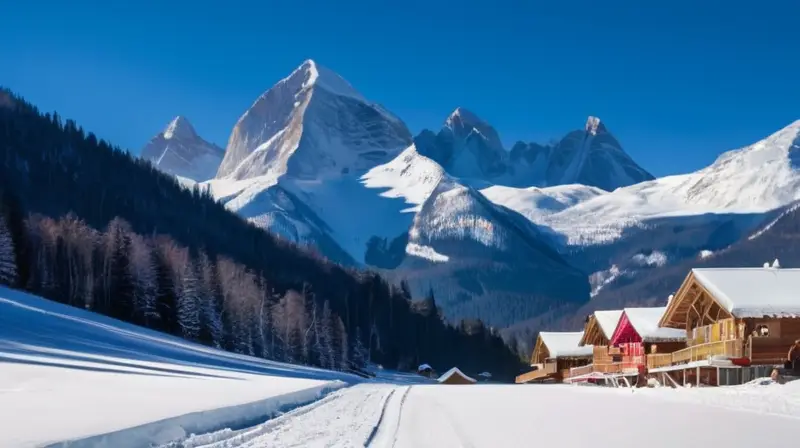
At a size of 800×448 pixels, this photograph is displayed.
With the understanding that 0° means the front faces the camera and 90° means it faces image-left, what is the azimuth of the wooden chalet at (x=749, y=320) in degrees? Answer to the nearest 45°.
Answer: approximately 45°
